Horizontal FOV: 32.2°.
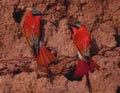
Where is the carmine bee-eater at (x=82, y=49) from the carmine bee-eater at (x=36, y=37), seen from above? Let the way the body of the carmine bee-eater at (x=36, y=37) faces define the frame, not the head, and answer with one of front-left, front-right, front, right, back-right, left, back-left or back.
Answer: front-right

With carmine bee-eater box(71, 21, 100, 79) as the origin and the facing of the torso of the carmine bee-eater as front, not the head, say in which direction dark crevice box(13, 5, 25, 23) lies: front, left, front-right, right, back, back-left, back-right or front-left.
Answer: front-left

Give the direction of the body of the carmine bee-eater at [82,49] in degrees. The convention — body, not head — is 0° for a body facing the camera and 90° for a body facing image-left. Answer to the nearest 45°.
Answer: approximately 135°

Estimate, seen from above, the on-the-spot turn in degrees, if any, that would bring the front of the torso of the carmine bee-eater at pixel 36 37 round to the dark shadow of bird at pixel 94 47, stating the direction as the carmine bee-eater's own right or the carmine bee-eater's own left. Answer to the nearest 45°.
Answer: approximately 45° to the carmine bee-eater's own right

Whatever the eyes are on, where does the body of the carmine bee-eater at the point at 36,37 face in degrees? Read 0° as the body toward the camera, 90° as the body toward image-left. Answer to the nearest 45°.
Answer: approximately 225°

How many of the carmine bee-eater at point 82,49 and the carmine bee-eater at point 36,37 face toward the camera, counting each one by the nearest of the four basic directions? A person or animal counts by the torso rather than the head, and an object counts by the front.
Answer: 0

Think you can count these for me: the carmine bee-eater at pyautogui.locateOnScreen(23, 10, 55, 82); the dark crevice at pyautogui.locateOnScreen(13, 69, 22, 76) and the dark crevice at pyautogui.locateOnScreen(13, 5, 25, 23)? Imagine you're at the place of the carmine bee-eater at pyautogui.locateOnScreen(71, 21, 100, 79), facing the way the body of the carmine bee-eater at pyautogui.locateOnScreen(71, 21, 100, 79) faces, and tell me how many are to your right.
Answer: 0

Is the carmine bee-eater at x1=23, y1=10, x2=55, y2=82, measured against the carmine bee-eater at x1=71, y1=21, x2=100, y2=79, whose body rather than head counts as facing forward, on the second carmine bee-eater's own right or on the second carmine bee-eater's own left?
on the second carmine bee-eater's own left
